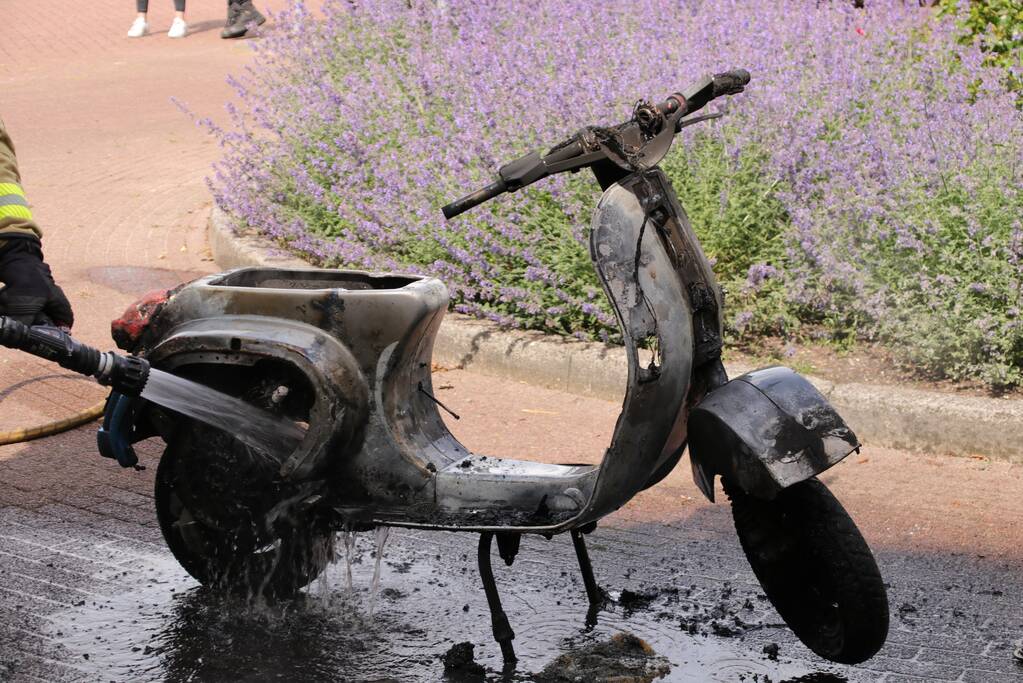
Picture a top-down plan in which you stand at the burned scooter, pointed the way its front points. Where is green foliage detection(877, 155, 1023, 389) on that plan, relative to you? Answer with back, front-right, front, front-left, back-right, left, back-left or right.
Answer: left

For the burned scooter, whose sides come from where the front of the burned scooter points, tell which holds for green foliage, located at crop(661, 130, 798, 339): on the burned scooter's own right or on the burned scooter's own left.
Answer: on the burned scooter's own left

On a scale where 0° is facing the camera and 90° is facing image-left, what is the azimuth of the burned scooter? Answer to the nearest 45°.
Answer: approximately 315°
